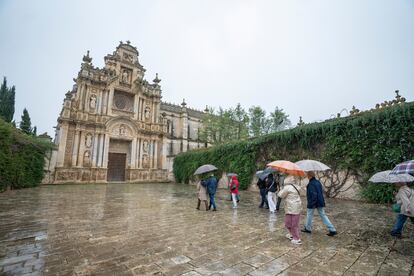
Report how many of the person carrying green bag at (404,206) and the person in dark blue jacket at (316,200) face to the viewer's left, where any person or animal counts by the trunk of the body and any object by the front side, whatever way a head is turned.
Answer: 2

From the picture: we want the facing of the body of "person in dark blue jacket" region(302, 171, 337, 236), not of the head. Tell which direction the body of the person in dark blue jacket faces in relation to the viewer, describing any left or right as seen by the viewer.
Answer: facing to the left of the viewer

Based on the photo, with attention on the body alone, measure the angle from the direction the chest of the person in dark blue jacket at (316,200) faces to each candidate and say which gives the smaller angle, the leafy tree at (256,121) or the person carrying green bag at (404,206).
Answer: the leafy tree

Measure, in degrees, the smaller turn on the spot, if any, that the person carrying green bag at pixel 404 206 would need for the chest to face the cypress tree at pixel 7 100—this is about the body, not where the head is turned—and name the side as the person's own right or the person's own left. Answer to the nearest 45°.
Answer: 0° — they already face it

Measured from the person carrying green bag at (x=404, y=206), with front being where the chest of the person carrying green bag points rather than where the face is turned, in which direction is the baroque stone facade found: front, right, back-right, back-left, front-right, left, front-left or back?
front
